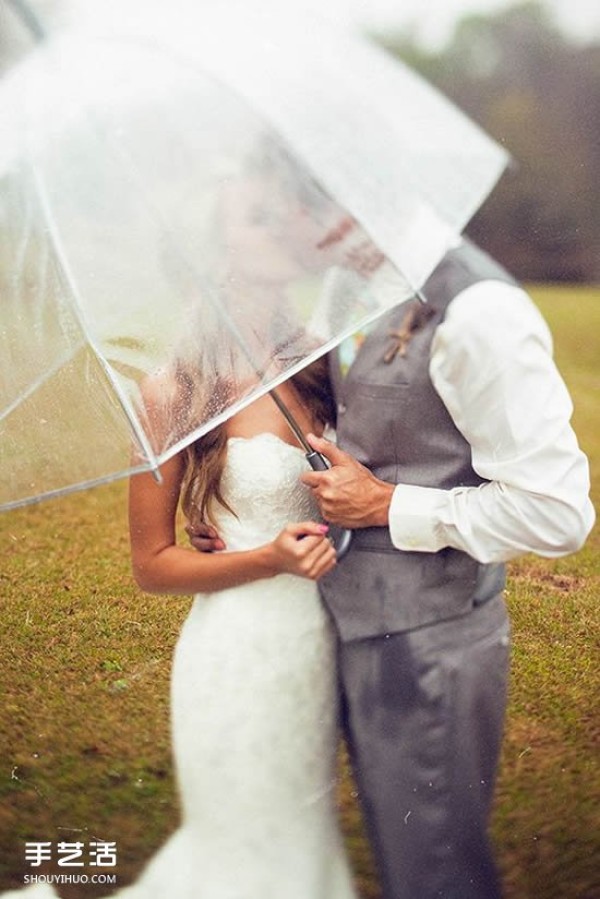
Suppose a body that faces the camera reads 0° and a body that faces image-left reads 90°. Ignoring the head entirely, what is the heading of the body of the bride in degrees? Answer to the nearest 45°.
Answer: approximately 315°

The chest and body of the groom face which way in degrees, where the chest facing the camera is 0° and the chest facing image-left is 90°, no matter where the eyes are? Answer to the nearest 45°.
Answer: approximately 45°

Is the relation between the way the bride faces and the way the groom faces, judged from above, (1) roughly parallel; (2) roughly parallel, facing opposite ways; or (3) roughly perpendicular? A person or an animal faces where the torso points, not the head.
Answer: roughly perpendicular
